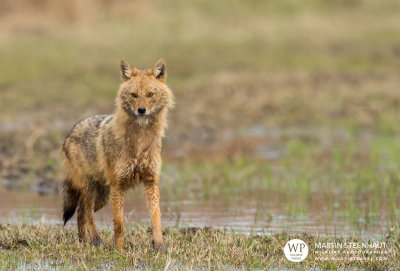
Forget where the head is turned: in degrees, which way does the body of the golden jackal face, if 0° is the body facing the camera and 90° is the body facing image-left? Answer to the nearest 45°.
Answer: approximately 315°
